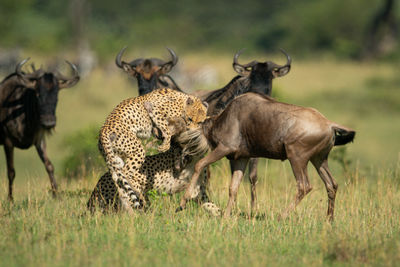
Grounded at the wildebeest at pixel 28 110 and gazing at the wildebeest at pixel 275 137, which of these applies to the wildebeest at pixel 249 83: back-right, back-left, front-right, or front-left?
front-left

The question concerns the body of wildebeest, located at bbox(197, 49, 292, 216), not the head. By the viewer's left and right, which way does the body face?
facing the viewer and to the right of the viewer

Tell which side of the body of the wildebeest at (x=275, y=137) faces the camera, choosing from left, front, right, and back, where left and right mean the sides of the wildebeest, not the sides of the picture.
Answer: left

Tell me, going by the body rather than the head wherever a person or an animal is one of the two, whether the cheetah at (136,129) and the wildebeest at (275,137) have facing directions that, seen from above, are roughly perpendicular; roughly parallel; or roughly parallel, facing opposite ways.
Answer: roughly parallel, facing opposite ways

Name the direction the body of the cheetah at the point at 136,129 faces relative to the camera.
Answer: to the viewer's right

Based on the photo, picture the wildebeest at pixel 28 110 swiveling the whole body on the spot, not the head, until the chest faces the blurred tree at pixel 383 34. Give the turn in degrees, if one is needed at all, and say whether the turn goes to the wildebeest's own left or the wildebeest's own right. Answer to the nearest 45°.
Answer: approximately 90° to the wildebeest's own left

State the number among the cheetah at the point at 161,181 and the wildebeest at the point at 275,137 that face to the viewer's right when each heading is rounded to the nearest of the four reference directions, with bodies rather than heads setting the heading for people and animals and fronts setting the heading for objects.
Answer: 1

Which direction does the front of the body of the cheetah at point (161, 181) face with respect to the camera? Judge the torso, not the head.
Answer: to the viewer's right

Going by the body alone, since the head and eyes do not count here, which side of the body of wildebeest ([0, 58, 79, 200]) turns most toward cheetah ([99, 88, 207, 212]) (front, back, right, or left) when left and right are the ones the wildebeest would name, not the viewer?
front

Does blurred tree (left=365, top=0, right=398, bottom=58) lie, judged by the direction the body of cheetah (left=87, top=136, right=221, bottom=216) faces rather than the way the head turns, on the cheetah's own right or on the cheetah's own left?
on the cheetah's own left

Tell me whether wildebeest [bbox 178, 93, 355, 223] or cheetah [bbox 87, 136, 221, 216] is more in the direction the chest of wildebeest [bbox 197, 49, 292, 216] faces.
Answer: the wildebeest

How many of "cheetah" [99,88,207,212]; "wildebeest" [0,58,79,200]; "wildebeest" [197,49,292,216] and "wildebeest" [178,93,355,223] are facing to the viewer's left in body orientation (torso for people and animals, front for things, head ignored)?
1

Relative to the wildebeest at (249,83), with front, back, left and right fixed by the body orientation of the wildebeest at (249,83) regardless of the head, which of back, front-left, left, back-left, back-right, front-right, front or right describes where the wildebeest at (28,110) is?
back-right

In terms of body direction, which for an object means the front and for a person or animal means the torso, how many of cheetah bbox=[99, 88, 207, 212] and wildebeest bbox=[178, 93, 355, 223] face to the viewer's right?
1

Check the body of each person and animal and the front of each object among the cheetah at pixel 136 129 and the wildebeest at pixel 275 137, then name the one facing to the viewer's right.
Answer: the cheetah

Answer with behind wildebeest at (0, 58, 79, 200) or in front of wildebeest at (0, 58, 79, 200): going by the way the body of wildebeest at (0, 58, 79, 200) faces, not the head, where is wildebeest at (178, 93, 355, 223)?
in front
